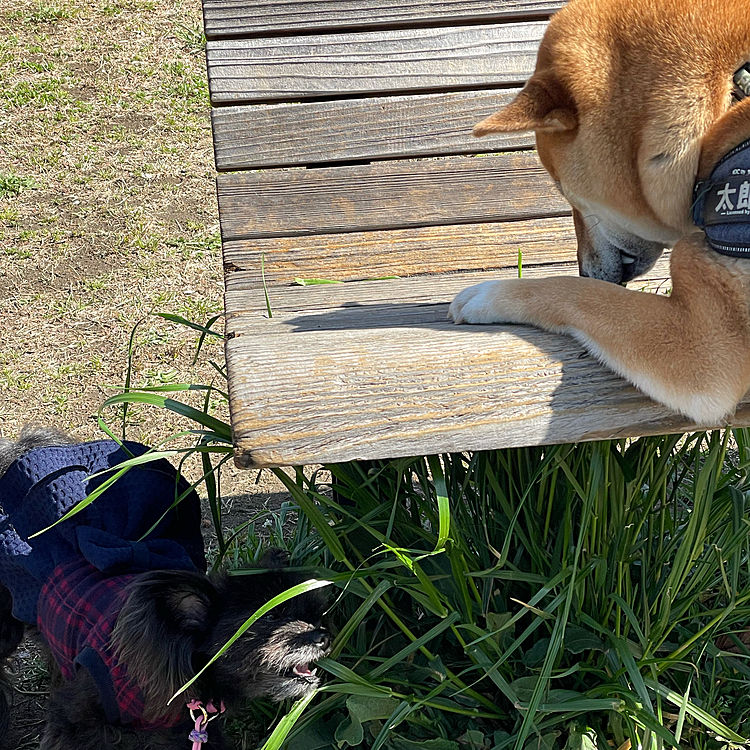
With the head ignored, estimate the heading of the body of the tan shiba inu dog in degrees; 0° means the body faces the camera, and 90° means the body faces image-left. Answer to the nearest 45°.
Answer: approximately 90°

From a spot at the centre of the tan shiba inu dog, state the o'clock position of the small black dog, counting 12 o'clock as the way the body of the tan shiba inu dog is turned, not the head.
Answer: The small black dog is roughly at 11 o'clock from the tan shiba inu dog.
